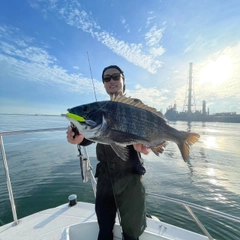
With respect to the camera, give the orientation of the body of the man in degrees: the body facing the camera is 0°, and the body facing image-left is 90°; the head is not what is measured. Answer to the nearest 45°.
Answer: approximately 0°
